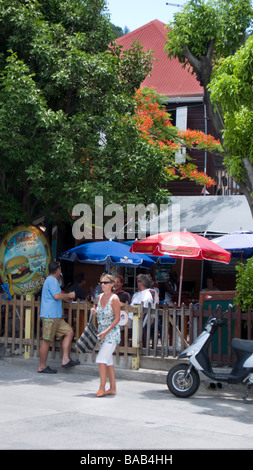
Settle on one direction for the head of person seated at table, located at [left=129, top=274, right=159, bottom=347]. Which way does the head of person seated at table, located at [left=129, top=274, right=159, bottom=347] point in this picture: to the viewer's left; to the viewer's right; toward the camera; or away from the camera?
to the viewer's left

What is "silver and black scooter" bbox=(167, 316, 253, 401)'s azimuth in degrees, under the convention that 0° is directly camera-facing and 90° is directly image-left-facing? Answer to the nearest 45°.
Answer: approximately 90°

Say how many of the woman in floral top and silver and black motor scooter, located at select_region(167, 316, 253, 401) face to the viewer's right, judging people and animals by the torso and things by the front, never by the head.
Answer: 0

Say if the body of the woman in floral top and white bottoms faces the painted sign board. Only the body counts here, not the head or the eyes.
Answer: no

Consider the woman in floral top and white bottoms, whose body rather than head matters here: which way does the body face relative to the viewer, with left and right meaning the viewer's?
facing the viewer and to the left of the viewer

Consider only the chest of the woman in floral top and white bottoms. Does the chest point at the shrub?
no

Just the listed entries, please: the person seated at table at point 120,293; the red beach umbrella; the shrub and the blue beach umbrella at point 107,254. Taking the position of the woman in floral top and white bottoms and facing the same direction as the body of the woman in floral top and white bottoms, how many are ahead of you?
0

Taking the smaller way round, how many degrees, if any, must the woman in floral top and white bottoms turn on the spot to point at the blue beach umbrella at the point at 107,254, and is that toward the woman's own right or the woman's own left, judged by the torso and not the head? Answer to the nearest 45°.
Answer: approximately 135° to the woman's own right

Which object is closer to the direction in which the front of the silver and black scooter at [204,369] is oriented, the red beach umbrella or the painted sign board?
the painted sign board

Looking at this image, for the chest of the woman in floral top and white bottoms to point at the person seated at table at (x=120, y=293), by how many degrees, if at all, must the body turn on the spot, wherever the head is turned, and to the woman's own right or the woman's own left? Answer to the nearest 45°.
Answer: approximately 135° to the woman's own right
